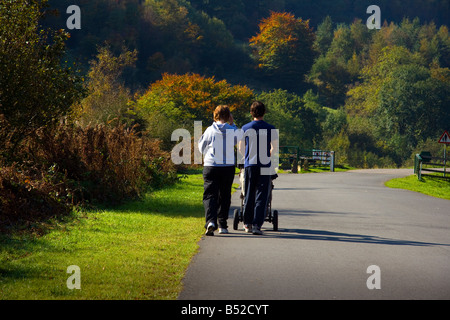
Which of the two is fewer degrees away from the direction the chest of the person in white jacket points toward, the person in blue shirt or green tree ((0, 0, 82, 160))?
the green tree

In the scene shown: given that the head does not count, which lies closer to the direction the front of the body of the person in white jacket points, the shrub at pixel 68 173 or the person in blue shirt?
the shrub

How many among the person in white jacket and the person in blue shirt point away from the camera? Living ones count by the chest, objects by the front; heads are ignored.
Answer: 2

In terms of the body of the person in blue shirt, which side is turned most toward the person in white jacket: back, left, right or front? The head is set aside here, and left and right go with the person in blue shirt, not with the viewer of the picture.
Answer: left

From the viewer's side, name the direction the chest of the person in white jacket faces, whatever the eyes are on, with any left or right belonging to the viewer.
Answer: facing away from the viewer

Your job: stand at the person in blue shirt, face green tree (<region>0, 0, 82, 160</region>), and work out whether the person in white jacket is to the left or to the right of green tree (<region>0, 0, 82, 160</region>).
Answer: left

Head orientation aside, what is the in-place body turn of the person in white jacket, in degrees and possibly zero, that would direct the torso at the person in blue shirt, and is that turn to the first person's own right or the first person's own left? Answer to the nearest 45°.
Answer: approximately 90° to the first person's own right

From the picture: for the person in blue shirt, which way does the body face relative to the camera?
away from the camera

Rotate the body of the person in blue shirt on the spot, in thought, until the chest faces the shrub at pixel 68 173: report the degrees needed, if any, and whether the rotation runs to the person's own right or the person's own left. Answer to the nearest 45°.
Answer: approximately 45° to the person's own left

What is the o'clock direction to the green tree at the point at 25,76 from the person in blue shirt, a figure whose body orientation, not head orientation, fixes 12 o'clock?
The green tree is roughly at 10 o'clock from the person in blue shirt.
